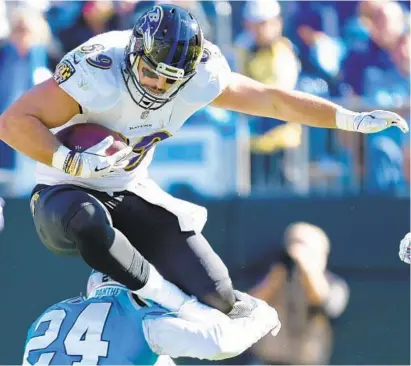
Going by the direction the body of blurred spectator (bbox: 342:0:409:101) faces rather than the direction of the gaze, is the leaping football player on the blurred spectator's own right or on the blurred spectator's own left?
on the blurred spectator's own right

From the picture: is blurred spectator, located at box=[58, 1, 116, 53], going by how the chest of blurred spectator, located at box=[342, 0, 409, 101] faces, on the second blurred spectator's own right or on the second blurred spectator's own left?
on the second blurred spectator's own right

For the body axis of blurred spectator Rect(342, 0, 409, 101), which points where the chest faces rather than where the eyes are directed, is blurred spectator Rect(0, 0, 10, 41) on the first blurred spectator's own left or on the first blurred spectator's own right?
on the first blurred spectator's own right

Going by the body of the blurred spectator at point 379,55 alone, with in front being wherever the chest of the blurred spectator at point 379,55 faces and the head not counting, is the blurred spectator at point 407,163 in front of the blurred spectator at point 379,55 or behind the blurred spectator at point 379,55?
in front

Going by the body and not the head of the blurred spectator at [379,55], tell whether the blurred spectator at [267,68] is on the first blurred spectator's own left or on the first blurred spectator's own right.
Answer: on the first blurred spectator's own right

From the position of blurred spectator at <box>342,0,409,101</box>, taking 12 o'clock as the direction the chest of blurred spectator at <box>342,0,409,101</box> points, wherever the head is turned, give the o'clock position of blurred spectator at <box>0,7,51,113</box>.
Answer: blurred spectator at <box>0,7,51,113</box> is roughly at 4 o'clock from blurred spectator at <box>342,0,409,101</box>.

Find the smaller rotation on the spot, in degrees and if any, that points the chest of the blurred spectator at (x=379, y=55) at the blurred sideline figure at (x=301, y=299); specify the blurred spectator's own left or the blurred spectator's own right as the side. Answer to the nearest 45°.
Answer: approximately 45° to the blurred spectator's own right

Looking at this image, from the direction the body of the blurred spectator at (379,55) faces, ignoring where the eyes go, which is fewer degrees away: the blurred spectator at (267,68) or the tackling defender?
the tackling defender

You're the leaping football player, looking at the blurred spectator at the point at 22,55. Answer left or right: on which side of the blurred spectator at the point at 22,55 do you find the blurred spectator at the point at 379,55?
right

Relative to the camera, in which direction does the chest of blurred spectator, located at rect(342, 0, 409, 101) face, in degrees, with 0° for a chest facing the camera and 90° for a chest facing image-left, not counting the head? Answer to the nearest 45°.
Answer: approximately 315°

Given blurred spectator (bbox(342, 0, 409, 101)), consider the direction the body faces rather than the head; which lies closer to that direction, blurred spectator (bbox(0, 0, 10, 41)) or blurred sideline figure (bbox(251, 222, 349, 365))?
the blurred sideline figure

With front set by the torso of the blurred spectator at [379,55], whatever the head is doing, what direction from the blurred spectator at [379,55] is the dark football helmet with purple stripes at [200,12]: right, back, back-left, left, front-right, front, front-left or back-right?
front
